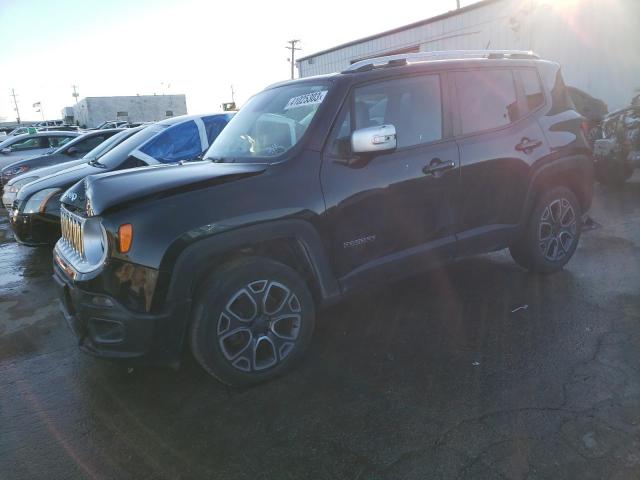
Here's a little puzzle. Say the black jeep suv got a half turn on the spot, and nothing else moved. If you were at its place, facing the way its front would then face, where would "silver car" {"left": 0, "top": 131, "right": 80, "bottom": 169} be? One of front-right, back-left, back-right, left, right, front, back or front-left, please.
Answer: left

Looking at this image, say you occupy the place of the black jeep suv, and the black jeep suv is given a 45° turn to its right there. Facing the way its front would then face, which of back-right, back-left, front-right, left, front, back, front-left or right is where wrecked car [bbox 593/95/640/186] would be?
back-right

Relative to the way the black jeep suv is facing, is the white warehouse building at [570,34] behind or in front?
behind

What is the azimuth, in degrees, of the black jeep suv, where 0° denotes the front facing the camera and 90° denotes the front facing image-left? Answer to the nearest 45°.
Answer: approximately 45°
